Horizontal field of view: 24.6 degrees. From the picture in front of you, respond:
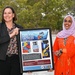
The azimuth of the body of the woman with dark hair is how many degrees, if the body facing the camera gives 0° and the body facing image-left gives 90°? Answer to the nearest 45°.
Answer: approximately 315°
